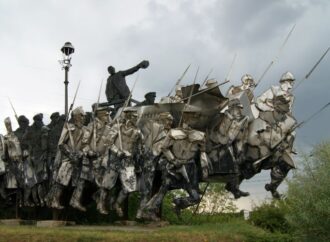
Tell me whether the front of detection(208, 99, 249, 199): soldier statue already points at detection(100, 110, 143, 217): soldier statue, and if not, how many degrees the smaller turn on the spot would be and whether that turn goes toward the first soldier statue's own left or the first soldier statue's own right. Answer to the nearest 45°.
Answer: approximately 135° to the first soldier statue's own right

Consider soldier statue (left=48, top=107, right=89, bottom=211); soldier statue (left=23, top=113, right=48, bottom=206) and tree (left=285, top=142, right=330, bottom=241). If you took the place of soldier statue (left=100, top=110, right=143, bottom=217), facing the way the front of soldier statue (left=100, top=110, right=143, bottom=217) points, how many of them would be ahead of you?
1

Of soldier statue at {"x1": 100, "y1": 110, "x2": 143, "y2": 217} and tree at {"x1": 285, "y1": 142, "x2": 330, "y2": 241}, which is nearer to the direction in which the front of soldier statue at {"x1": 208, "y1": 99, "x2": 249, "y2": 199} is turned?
the tree

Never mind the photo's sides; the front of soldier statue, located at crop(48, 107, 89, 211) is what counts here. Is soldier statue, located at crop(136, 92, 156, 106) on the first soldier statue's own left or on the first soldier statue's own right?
on the first soldier statue's own left

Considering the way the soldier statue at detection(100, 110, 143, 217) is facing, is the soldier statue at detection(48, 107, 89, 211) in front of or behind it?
behind

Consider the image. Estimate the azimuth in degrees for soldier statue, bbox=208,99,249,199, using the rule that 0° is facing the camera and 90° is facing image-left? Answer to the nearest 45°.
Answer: approximately 315°

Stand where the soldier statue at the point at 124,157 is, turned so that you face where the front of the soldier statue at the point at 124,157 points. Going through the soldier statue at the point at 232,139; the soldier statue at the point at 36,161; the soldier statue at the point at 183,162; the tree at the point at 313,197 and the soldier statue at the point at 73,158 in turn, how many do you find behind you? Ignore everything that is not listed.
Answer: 2

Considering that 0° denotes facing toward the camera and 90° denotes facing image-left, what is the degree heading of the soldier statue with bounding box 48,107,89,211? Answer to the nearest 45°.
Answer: approximately 315°

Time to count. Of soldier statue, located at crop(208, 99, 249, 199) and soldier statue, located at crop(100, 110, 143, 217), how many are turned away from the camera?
0

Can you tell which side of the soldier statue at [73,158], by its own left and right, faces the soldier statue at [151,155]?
front

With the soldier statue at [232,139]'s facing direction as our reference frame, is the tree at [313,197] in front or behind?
in front

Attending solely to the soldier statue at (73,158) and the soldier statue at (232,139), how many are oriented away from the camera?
0

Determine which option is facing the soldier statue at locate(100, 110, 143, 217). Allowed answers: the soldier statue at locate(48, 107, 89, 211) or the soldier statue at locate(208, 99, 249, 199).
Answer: the soldier statue at locate(48, 107, 89, 211)
